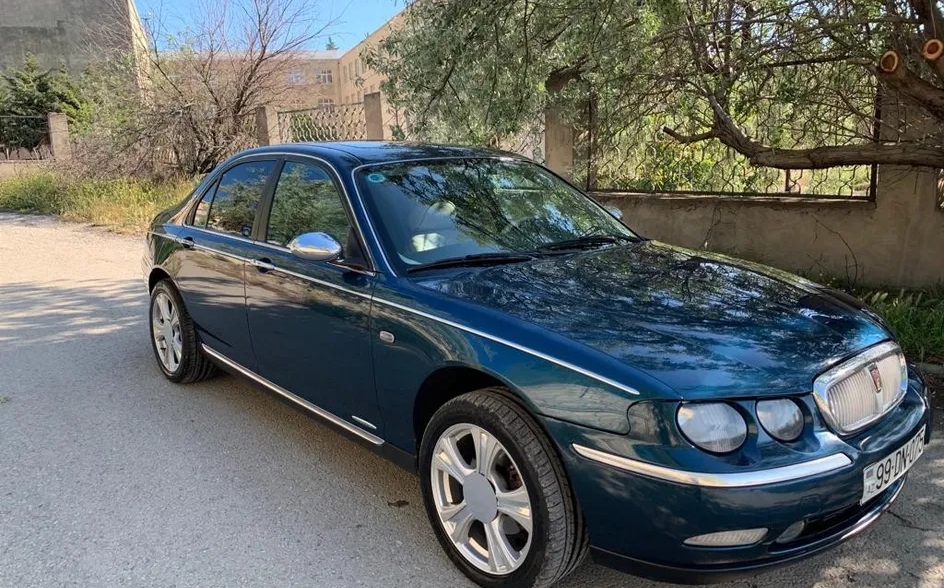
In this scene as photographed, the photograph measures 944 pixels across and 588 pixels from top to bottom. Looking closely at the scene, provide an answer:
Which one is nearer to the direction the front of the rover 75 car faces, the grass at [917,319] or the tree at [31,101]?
the grass

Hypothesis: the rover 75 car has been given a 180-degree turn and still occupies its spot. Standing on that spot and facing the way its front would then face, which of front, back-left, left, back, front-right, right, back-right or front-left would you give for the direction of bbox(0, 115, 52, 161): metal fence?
front

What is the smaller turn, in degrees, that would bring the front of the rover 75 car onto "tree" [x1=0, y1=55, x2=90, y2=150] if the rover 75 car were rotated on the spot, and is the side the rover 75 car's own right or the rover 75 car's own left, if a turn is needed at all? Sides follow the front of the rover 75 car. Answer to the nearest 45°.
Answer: approximately 180°

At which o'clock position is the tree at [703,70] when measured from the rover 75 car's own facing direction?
The tree is roughly at 8 o'clock from the rover 75 car.

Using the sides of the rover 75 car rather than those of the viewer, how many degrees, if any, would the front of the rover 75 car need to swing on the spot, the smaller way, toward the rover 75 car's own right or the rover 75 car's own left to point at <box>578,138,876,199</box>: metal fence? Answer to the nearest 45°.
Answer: approximately 135° to the rover 75 car's own left

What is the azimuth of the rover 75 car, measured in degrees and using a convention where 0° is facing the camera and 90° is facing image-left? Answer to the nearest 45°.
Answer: approximately 315°

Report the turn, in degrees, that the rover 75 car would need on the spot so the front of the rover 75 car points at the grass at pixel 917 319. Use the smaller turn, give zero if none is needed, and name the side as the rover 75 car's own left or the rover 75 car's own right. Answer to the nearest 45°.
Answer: approximately 90° to the rover 75 car's own left
